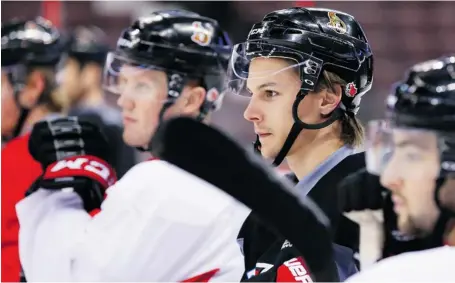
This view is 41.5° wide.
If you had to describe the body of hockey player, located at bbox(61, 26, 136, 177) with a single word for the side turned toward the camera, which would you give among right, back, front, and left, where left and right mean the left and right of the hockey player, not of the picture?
left
